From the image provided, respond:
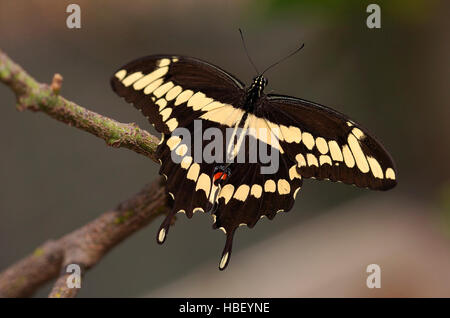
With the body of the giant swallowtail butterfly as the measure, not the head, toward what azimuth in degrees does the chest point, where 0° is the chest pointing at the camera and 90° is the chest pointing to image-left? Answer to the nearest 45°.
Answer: approximately 180°
